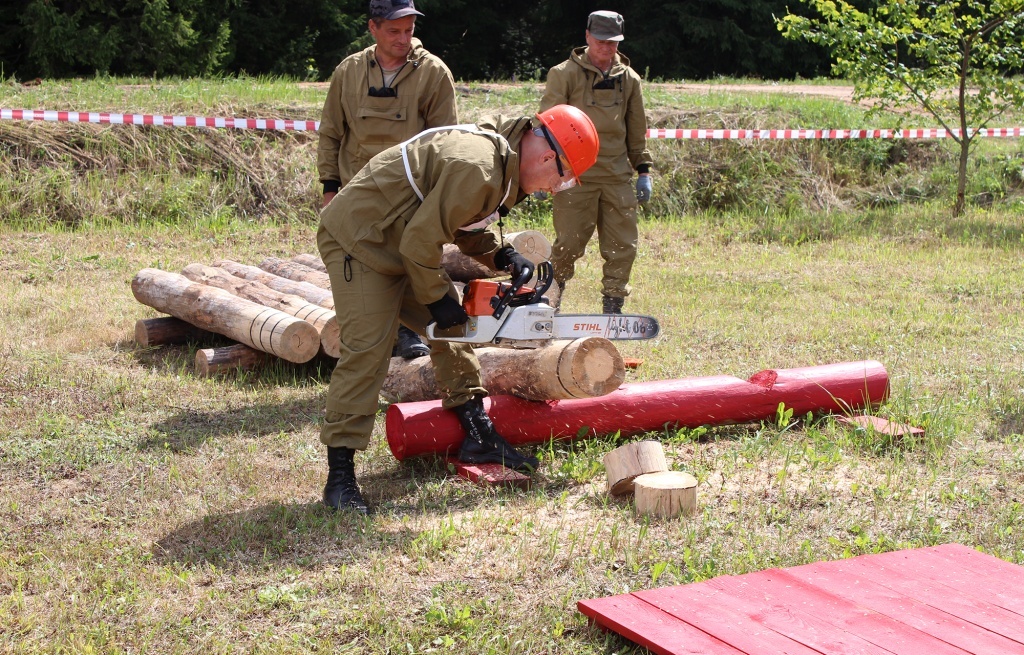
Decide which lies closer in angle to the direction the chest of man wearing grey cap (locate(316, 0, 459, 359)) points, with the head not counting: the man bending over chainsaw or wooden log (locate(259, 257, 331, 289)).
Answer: the man bending over chainsaw

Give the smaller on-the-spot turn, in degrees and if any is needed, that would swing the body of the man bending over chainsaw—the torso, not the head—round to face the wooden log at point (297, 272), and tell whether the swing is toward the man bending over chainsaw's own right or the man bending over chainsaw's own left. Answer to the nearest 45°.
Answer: approximately 90° to the man bending over chainsaw's own left

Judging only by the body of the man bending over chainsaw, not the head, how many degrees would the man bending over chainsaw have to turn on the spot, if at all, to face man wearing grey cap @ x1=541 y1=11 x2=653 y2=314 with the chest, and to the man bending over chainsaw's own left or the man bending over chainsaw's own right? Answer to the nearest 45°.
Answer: approximately 90° to the man bending over chainsaw's own left

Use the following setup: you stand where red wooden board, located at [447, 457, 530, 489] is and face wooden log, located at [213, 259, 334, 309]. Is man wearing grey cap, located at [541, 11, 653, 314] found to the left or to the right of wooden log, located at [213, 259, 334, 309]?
right

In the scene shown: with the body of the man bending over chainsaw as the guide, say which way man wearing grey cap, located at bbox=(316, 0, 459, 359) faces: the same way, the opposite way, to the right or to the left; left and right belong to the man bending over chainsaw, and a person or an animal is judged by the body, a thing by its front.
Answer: to the right

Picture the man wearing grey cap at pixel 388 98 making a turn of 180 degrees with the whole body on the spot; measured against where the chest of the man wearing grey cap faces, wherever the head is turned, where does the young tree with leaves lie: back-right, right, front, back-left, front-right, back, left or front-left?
front-right

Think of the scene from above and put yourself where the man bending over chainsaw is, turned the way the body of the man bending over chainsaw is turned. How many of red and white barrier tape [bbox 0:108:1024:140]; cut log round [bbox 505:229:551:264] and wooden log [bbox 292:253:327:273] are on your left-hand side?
3

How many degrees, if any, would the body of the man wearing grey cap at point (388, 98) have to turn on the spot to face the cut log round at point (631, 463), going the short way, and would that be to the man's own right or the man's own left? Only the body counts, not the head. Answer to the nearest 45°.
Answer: approximately 45° to the man's own left

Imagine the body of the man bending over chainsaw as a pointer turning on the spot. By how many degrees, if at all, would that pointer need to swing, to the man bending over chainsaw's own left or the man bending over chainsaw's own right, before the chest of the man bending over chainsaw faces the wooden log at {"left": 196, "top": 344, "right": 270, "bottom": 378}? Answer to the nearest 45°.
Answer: approximately 135° to the man bending over chainsaw's own left

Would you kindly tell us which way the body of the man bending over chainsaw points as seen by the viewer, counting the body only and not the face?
to the viewer's right

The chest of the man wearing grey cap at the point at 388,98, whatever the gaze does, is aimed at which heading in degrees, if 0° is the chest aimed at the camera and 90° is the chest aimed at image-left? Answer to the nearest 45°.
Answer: approximately 0°

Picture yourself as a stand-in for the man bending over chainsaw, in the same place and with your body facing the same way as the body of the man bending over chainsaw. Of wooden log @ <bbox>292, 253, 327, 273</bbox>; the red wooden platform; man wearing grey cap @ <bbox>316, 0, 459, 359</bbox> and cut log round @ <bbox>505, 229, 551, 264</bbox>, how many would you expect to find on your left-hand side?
3

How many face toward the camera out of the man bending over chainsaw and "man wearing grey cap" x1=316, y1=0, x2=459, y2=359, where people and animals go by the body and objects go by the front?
1

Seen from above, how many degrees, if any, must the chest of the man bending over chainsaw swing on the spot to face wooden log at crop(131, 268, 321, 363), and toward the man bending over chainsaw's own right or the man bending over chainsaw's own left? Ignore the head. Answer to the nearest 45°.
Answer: approximately 135° to the man bending over chainsaw's own left

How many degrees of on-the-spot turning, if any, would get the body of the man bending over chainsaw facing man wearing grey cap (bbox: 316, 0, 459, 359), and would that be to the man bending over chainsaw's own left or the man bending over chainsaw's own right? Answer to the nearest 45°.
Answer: approximately 90° to the man bending over chainsaw's own left

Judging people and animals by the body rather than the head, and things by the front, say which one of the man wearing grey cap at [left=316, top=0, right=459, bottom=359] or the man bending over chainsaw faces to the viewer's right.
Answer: the man bending over chainsaw
